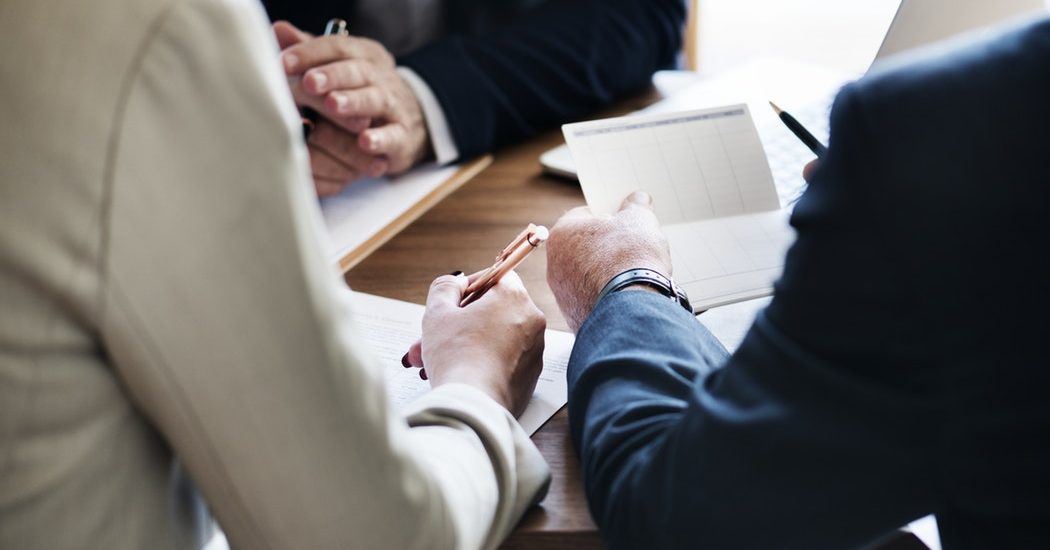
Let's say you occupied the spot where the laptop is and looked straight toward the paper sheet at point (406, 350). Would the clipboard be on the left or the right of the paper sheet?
right

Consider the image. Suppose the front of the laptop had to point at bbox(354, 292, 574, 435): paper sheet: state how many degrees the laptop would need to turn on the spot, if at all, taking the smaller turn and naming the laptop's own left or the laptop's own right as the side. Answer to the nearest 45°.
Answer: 0° — it already faces it

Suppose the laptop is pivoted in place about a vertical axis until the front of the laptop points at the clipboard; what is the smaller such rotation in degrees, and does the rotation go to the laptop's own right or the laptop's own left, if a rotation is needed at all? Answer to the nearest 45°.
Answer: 0° — it already faces it

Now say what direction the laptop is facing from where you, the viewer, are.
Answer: facing the viewer and to the left of the viewer
